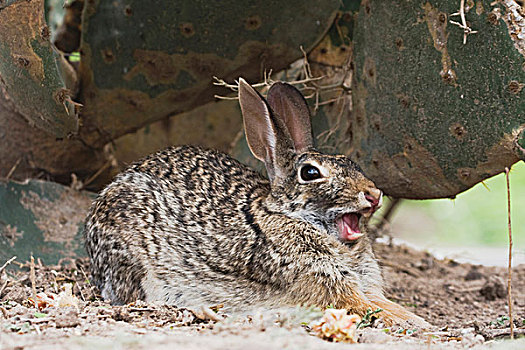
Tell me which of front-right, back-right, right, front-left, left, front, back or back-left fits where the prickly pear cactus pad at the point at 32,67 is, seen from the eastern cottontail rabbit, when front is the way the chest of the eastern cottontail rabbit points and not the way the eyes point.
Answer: back

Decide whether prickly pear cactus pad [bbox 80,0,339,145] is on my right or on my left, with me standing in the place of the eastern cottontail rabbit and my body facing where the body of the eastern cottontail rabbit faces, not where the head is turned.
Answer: on my left

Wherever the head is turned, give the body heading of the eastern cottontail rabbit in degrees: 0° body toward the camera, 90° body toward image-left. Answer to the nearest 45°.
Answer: approximately 270°
